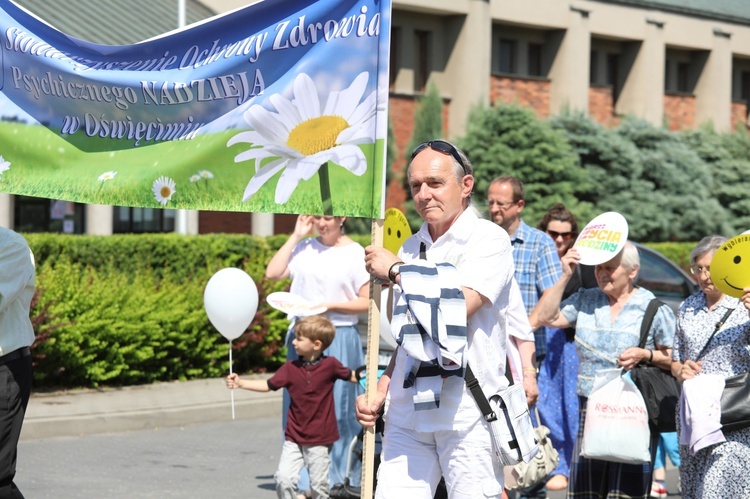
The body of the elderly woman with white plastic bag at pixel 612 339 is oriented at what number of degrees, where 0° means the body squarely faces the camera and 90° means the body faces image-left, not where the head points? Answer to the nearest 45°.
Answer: approximately 45°

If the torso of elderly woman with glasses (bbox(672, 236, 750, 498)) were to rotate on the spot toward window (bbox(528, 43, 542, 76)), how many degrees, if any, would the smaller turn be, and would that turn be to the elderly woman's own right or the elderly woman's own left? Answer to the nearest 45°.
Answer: approximately 135° to the elderly woman's own right

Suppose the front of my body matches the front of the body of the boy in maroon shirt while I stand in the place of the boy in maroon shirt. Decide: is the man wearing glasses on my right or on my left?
on my left

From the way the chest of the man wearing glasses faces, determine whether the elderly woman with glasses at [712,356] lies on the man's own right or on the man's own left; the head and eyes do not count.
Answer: on the man's own left

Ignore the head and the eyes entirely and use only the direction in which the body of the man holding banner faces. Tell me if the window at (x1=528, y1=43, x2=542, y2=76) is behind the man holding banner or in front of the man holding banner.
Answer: behind

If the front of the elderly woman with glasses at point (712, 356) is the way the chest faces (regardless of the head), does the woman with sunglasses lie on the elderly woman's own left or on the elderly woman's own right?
on the elderly woman's own right

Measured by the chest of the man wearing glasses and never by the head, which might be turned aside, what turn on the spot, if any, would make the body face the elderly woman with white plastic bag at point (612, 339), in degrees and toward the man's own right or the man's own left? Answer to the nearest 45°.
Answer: approximately 90° to the man's own left
